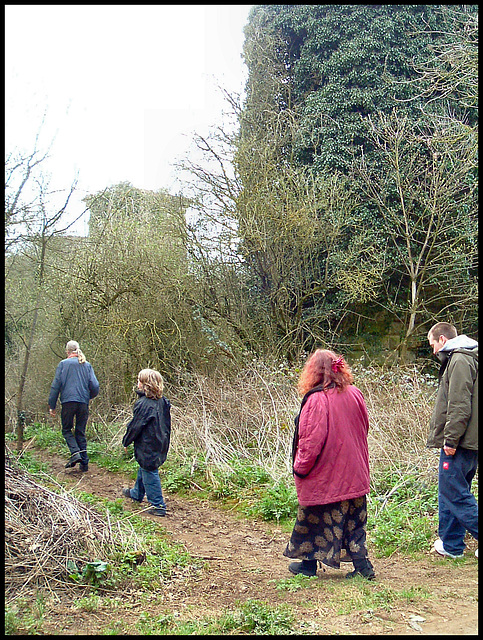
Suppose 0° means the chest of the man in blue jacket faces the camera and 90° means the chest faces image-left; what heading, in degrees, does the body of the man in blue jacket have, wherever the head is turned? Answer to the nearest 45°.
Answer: approximately 180°

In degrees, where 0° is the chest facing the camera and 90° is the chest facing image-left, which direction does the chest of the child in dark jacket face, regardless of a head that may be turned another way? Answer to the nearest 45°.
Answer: approximately 135°

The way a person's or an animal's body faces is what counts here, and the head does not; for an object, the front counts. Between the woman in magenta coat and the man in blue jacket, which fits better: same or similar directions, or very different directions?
same or similar directions

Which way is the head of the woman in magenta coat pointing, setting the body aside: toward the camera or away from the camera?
away from the camera

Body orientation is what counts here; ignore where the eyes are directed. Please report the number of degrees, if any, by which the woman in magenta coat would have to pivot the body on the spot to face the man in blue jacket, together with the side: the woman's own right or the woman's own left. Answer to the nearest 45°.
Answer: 0° — they already face them

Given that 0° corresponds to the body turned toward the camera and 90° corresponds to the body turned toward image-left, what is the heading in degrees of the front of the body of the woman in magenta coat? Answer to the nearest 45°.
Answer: approximately 135°

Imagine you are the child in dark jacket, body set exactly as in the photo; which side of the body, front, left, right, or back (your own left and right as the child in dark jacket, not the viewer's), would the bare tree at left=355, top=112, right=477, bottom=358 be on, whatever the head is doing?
right

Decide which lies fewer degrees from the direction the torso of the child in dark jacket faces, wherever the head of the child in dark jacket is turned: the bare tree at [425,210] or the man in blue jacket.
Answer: the man in blue jacket

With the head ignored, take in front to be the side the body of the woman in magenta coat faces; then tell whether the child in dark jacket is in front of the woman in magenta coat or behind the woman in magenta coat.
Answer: in front
